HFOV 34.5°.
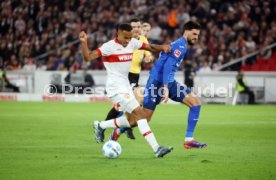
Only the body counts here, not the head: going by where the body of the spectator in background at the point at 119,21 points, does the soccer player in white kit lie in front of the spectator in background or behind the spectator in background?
in front

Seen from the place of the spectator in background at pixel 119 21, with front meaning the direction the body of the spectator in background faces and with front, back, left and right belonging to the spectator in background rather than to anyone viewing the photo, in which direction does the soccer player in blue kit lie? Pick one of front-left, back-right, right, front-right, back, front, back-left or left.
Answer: front
